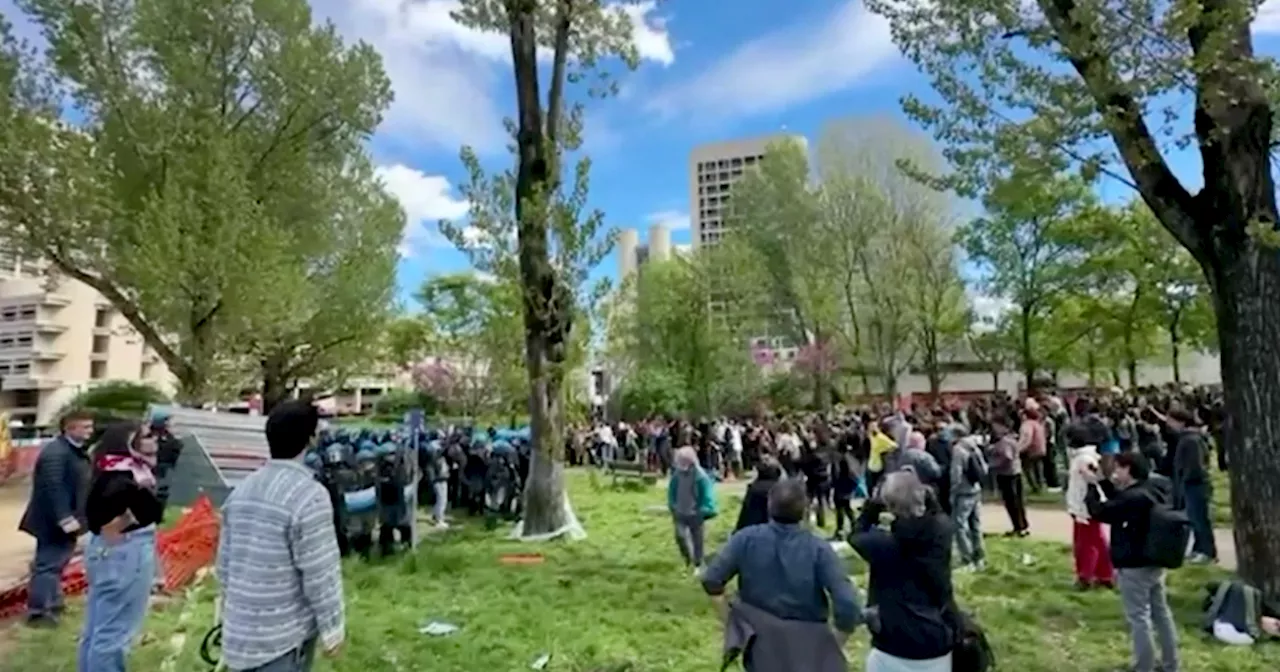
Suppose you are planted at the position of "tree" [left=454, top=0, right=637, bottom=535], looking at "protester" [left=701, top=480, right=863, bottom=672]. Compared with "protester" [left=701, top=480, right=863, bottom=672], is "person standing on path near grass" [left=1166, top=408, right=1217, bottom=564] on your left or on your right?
left

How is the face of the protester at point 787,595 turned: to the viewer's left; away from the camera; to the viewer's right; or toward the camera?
away from the camera

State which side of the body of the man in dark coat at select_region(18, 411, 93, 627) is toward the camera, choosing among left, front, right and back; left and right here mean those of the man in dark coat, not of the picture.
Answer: right

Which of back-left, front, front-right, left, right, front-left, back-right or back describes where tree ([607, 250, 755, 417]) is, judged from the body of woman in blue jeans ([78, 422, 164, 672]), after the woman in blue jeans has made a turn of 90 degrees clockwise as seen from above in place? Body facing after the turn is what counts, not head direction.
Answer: back-left

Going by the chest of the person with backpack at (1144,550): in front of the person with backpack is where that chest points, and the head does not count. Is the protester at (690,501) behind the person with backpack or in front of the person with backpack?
in front

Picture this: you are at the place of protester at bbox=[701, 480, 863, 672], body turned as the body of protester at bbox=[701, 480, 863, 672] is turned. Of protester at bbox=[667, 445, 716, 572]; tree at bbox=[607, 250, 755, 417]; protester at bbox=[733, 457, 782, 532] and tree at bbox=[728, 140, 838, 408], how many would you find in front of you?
4

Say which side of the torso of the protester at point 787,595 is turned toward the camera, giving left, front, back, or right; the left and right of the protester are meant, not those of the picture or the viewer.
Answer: back

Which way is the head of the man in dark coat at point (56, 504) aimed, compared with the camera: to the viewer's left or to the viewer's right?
to the viewer's right

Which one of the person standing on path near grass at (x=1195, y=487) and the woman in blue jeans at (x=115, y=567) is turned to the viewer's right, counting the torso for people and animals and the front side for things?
the woman in blue jeans

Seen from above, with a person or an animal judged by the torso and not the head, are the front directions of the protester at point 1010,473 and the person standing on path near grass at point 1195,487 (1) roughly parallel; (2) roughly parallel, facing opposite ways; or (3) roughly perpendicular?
roughly parallel

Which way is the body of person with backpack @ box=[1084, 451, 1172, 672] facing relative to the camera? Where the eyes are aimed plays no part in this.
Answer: to the viewer's left
